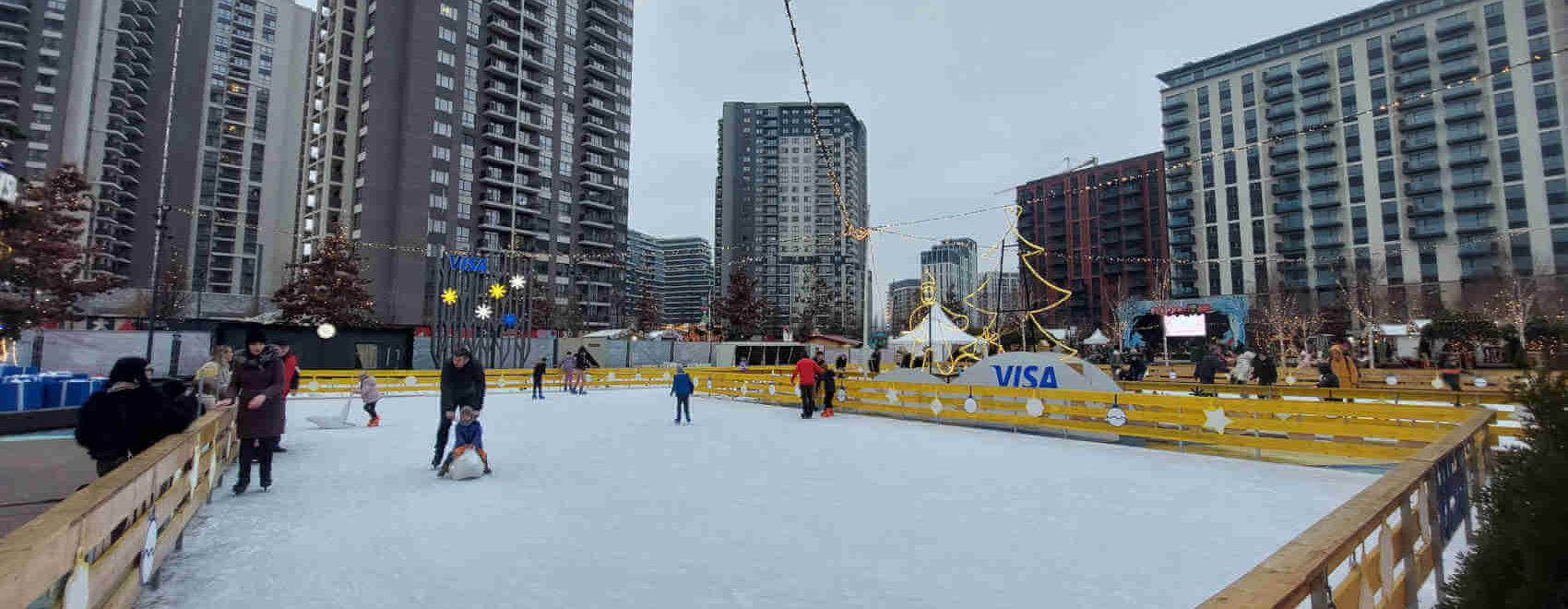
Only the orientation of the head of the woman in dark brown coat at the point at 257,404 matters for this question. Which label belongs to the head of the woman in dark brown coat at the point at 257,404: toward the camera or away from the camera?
toward the camera

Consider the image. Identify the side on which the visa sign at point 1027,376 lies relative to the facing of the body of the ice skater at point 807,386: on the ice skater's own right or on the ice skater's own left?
on the ice skater's own right

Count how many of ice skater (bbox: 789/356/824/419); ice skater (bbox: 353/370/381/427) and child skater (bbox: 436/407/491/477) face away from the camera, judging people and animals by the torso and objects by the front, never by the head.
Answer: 1

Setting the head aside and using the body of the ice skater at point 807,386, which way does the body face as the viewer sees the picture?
away from the camera

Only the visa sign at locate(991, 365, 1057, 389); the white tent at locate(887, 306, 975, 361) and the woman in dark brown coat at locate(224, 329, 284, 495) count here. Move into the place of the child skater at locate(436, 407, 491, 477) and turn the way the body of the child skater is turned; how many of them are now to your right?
1

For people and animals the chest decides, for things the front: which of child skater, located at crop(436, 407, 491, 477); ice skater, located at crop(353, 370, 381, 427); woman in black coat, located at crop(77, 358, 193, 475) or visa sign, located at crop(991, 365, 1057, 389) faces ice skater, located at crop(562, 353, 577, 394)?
the woman in black coat

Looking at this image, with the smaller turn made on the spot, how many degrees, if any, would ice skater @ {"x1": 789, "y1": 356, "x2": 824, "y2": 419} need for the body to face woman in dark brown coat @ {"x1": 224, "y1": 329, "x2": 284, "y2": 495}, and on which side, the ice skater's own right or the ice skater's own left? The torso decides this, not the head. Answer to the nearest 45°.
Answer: approximately 135° to the ice skater's own left

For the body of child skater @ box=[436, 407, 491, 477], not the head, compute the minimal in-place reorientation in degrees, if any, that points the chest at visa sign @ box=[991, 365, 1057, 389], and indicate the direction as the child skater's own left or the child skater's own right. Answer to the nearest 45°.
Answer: approximately 90° to the child skater's own left

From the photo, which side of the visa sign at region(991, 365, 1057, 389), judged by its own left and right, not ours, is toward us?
front

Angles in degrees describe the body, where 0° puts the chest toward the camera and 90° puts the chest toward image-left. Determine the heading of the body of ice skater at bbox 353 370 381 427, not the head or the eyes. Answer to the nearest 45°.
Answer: approximately 90°

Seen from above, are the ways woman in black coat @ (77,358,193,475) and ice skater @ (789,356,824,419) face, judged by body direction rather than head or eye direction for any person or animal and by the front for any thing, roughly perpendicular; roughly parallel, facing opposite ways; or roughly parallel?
roughly parallel
